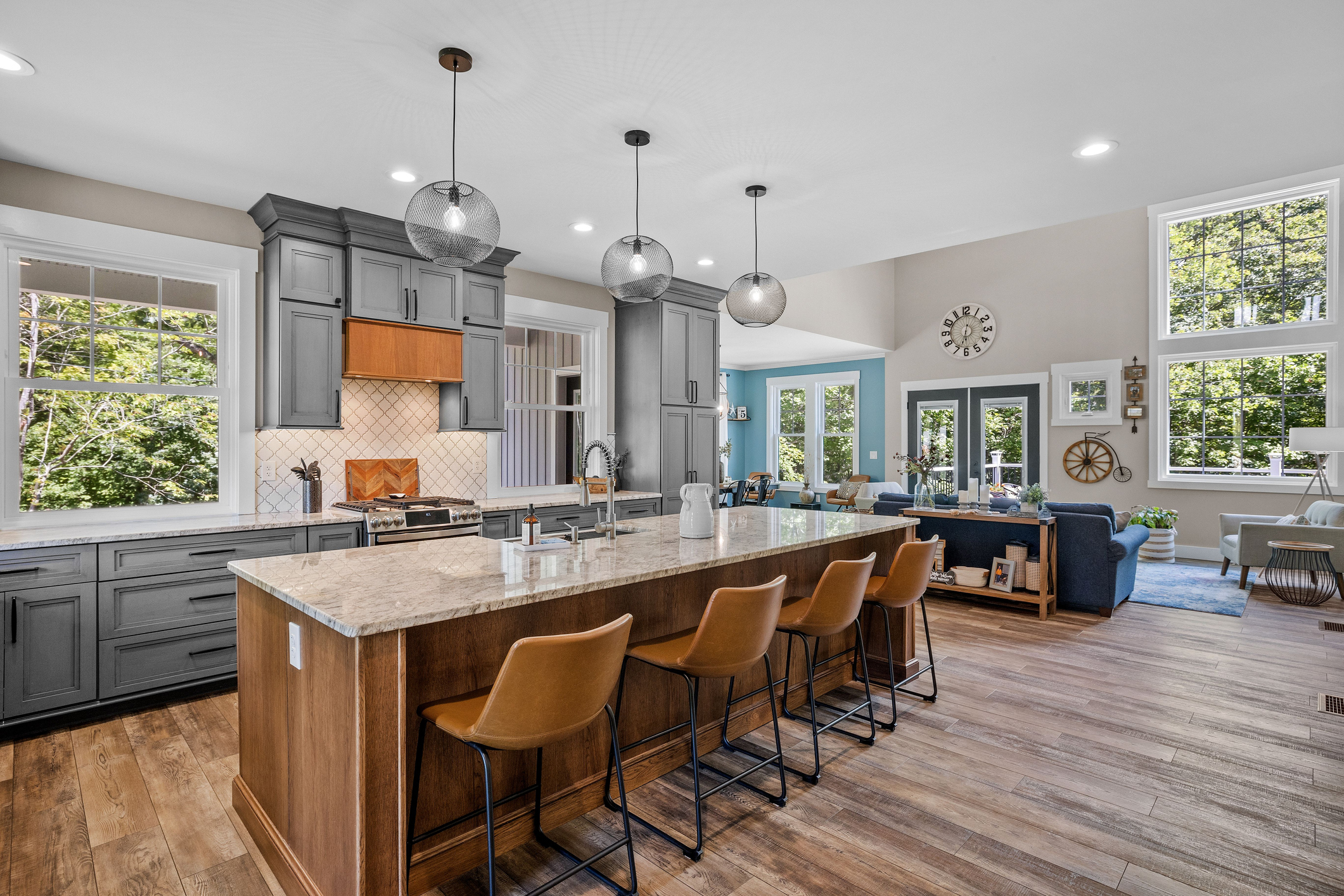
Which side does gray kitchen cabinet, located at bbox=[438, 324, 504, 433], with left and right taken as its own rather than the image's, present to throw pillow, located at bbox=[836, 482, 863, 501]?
left

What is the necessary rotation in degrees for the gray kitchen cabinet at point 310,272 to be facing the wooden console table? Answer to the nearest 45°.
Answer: approximately 45° to its left

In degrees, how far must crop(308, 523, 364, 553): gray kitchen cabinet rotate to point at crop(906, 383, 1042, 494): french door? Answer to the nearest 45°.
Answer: approximately 90° to its left

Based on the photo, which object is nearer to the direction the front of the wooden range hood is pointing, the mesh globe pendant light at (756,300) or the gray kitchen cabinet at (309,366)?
the mesh globe pendant light

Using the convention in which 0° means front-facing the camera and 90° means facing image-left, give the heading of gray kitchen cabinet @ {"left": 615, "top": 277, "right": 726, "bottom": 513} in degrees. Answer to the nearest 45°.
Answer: approximately 315°

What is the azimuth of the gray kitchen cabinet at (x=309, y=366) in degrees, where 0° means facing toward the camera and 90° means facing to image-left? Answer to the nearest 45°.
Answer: approximately 0°

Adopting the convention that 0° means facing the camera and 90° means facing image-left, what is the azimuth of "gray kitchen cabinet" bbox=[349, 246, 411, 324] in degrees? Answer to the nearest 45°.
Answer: approximately 315°

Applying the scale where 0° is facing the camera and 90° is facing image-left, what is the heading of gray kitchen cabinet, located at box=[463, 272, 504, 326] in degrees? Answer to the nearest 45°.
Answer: approximately 315°

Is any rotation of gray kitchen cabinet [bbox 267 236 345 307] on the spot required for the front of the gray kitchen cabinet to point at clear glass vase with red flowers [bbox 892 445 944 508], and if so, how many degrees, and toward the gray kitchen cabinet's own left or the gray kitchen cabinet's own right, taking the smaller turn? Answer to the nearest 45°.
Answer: approximately 45° to the gray kitchen cabinet's own left
